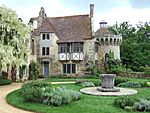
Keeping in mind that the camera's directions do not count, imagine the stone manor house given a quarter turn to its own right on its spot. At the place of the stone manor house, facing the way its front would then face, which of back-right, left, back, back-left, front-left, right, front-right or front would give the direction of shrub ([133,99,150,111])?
left

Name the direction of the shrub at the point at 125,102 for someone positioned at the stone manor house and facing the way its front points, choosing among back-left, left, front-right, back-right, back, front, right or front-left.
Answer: front

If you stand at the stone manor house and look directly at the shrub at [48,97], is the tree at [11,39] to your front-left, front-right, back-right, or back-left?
front-right

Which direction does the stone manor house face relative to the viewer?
toward the camera

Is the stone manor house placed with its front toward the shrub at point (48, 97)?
yes
